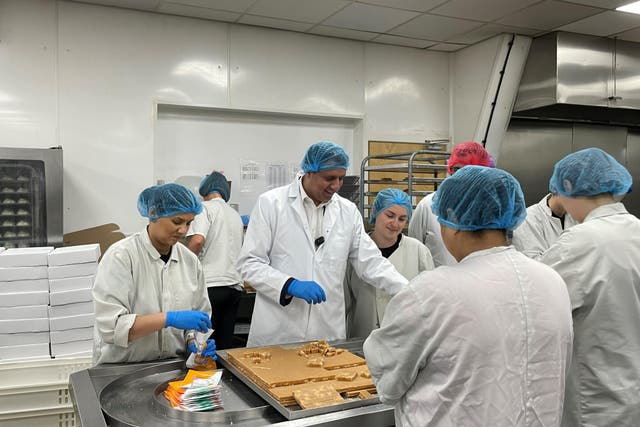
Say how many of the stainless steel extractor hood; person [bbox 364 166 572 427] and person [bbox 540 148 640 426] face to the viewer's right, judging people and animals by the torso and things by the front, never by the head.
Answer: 0

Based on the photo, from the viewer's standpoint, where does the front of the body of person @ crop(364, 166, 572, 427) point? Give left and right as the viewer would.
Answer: facing away from the viewer and to the left of the viewer

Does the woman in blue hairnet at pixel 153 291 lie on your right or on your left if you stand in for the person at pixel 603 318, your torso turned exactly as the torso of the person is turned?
on your left

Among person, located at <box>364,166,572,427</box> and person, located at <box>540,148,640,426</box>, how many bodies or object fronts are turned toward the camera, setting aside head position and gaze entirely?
0

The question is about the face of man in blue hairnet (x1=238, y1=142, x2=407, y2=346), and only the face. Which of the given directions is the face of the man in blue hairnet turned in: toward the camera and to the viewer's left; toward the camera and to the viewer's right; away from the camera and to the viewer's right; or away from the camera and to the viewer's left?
toward the camera and to the viewer's right

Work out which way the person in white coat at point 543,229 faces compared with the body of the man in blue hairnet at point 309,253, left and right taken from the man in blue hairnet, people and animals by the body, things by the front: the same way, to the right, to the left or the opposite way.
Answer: the same way

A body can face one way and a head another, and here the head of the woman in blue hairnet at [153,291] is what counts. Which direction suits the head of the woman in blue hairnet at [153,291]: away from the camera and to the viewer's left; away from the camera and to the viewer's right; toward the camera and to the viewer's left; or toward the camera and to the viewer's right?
toward the camera and to the viewer's right

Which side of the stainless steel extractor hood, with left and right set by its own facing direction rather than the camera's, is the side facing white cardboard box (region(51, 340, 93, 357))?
front

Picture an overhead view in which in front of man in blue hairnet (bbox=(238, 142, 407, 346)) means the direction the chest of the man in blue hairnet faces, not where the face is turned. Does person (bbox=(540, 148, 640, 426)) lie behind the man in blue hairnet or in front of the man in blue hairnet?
in front

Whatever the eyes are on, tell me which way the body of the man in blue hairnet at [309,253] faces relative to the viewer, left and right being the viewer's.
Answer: facing the viewer and to the right of the viewer

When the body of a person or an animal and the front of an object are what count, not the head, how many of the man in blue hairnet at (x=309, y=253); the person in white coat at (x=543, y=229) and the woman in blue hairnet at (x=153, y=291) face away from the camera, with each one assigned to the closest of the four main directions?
0

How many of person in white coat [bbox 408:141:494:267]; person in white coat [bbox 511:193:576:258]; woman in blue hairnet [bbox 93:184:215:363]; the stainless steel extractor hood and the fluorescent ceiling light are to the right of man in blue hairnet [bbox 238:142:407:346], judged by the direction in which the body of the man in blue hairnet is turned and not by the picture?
1
